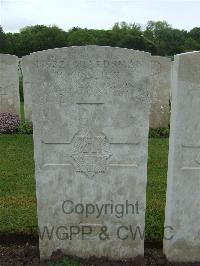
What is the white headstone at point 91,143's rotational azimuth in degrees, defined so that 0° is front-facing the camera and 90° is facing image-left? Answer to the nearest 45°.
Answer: approximately 0°

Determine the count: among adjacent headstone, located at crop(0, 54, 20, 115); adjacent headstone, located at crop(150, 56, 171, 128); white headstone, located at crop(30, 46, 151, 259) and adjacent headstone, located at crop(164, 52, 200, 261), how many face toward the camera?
4

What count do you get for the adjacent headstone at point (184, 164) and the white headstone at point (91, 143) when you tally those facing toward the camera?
2

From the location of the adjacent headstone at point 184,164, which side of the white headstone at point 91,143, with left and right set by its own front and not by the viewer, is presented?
left

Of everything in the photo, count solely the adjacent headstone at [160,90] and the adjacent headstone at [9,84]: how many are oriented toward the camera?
2

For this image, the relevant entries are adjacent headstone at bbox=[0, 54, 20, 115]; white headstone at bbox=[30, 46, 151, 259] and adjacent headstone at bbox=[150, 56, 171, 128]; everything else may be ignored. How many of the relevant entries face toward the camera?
3

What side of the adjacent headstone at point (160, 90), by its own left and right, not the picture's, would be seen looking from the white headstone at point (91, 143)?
front

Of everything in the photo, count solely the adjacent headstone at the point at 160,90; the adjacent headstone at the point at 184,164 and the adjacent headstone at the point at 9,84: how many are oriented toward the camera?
3

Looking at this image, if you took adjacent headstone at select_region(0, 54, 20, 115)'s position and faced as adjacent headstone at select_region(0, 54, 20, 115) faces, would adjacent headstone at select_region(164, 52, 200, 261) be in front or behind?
in front

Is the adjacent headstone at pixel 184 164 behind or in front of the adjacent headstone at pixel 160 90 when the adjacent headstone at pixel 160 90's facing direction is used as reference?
in front

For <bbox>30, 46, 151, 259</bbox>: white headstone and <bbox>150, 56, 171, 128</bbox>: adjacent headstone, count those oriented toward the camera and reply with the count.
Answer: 2
